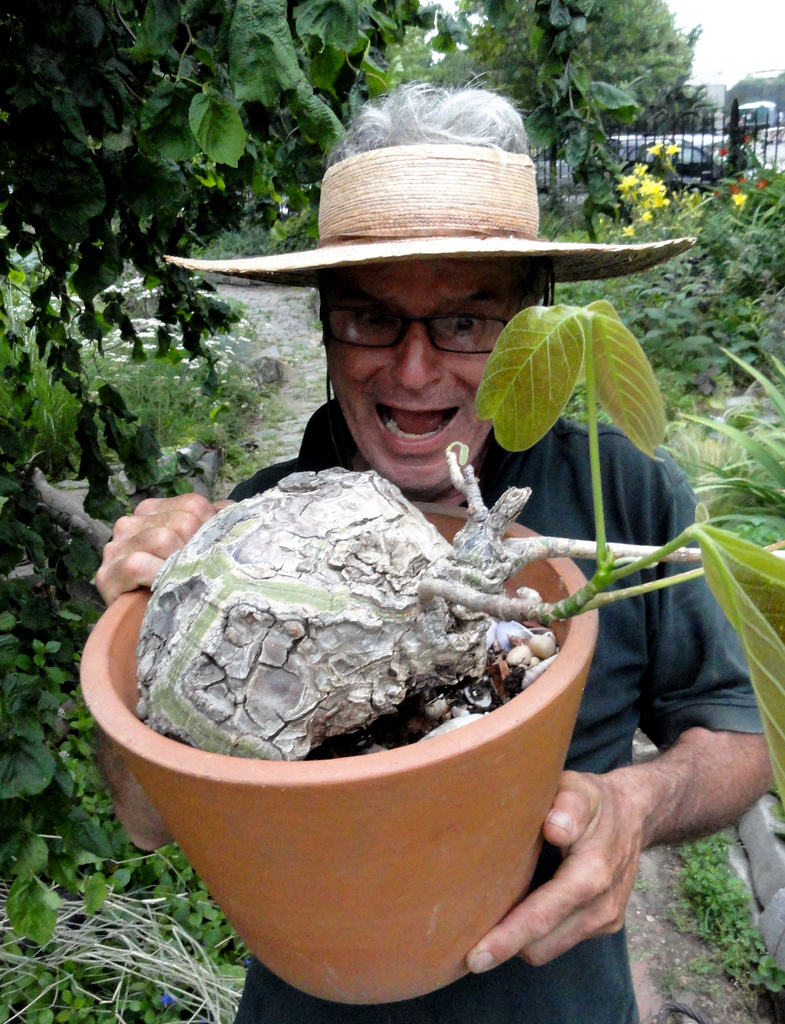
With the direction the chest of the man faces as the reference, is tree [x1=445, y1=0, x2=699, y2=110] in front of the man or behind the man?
behind

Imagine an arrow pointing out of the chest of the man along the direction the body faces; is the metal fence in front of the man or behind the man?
behind

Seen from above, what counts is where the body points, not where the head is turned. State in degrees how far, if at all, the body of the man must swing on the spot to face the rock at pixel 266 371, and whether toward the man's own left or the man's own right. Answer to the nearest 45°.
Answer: approximately 180°

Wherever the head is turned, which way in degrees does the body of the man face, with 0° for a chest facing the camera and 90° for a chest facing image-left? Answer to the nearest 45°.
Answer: approximately 0°
